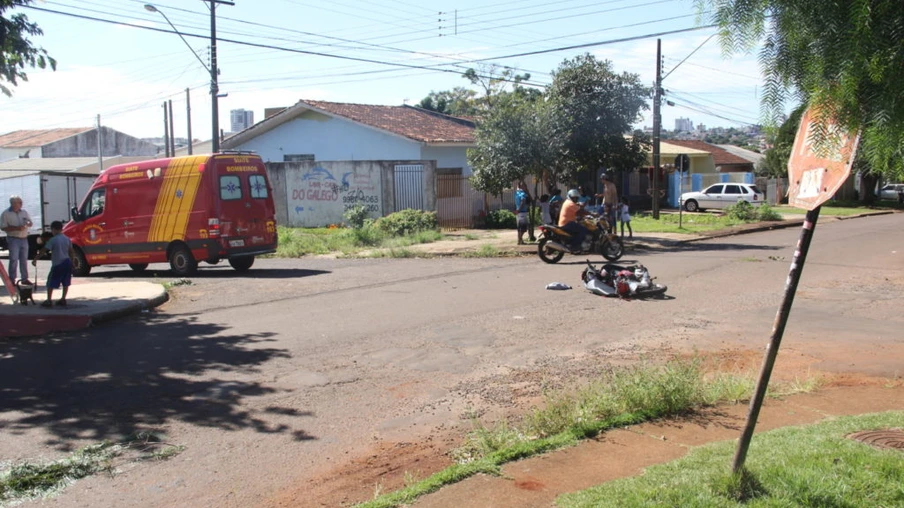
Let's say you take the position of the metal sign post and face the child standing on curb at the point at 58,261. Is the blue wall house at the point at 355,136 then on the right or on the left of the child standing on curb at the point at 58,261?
right

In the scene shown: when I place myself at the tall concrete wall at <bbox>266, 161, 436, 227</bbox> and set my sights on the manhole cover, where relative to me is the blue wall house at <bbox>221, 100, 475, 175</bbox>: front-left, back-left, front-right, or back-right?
back-left

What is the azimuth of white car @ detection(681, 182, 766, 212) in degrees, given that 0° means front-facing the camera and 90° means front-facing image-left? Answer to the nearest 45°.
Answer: approximately 90°

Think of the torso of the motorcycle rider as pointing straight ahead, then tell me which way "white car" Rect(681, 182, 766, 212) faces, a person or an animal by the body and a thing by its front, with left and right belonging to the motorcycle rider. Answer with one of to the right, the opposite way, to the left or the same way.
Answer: the opposite way

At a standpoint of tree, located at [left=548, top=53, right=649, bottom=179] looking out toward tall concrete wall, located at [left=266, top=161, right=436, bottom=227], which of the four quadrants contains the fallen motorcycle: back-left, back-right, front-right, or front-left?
back-left

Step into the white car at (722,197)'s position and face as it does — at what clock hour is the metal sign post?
The metal sign post is roughly at 9 o'clock from the white car.
